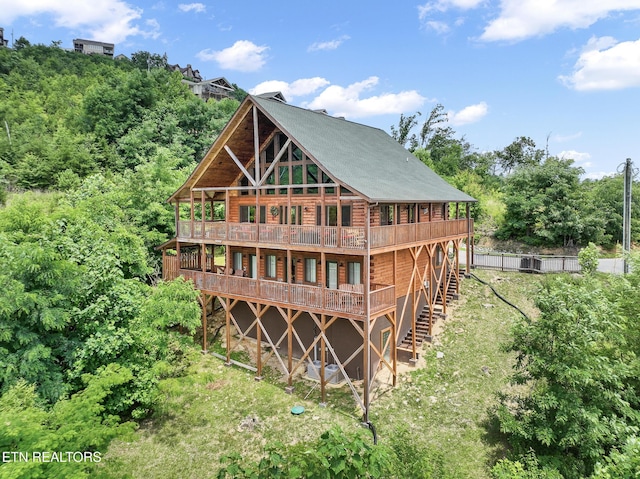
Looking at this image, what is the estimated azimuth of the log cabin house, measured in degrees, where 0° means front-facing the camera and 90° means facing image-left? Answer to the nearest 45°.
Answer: approximately 45°

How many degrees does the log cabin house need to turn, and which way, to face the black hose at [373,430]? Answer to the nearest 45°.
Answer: approximately 45° to its left

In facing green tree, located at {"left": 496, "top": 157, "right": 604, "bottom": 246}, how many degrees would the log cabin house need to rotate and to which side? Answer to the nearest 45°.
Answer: approximately 180°

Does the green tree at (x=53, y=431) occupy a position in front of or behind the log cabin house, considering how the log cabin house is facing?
in front

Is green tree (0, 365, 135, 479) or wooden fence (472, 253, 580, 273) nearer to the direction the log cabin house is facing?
the green tree

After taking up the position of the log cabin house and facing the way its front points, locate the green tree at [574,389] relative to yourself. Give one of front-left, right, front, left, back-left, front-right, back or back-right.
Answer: left

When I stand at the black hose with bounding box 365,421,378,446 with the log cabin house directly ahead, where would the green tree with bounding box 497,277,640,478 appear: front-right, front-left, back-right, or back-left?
back-right

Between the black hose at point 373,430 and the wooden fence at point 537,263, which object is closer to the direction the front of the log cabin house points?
the black hose
